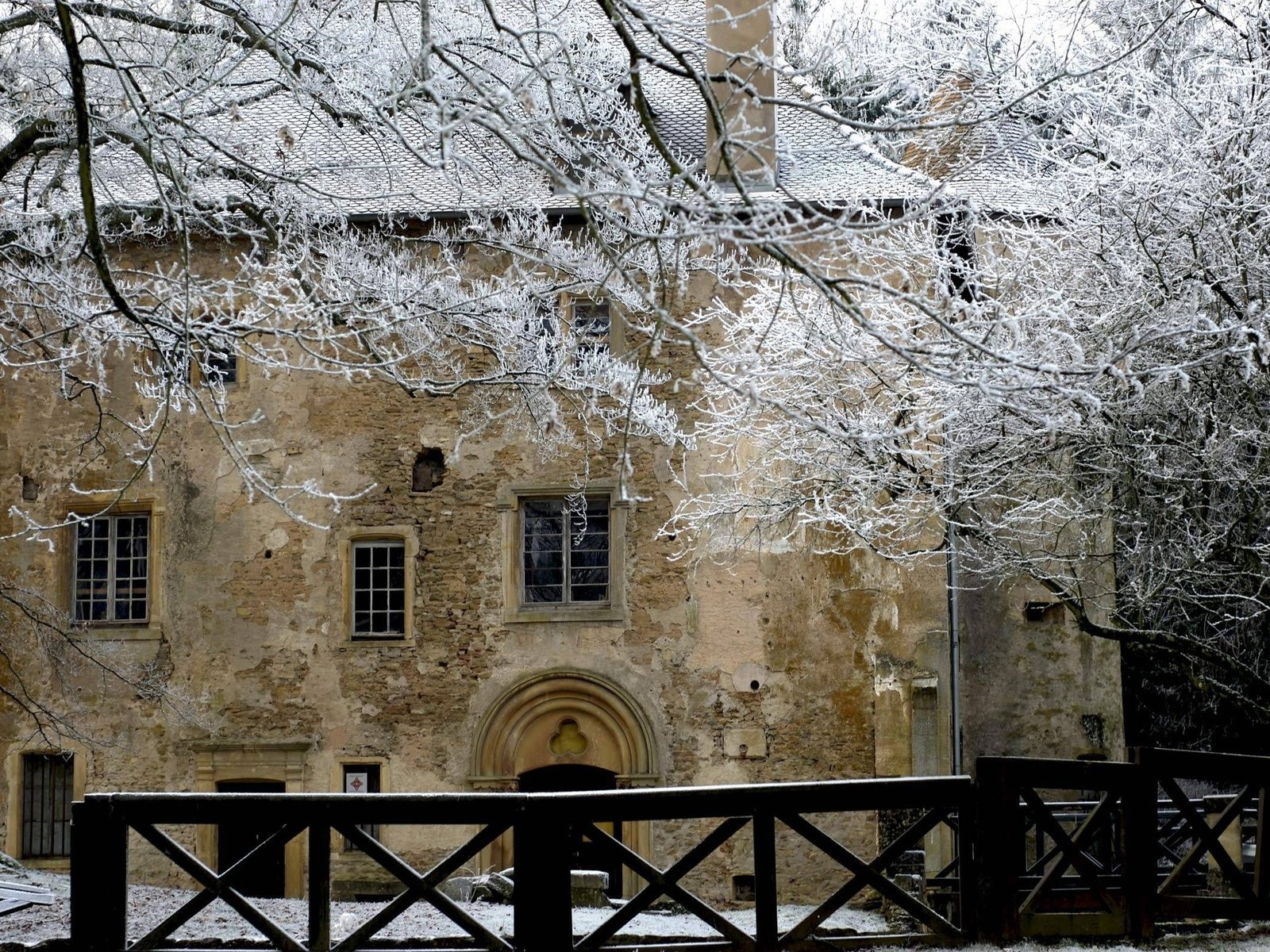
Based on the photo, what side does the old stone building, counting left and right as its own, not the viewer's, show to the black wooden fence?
front

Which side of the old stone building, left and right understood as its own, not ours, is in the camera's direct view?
front
